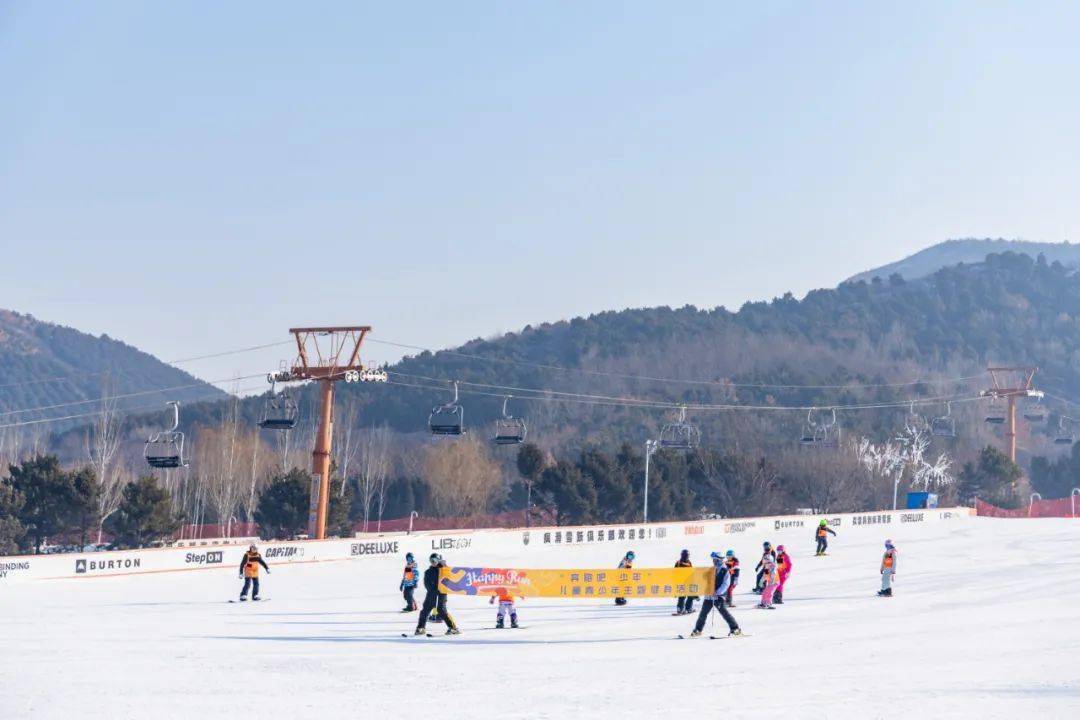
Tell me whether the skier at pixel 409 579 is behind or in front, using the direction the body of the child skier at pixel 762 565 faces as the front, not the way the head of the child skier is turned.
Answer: in front

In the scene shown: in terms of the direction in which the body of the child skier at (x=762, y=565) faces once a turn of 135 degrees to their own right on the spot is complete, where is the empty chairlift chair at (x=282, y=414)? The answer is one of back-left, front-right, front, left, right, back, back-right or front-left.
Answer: front-left

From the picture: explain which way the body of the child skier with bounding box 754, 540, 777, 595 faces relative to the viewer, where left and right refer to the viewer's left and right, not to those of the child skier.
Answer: facing the viewer and to the left of the viewer

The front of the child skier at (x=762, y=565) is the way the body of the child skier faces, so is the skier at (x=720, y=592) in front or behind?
in front
